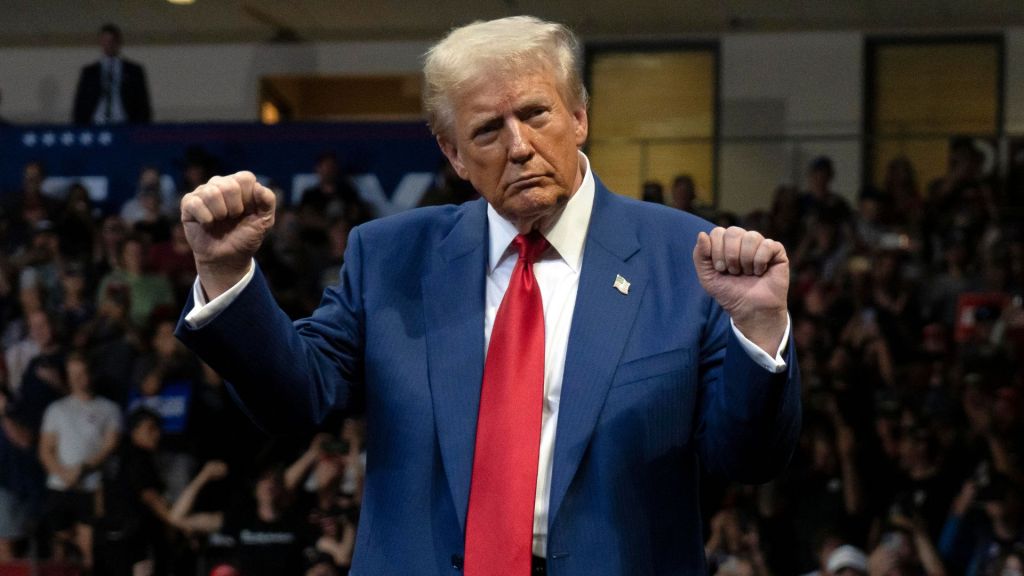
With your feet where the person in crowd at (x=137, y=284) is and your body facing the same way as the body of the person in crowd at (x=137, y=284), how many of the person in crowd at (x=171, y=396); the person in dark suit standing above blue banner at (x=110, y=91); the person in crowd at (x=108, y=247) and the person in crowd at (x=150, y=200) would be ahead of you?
1

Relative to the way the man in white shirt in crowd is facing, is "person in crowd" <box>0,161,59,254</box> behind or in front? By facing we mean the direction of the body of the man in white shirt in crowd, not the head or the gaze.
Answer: behind

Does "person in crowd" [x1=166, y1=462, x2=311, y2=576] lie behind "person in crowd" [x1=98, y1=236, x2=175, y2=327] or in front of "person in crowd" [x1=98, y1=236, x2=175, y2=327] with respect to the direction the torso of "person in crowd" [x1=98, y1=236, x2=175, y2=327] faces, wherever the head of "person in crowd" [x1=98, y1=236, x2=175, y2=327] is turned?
in front

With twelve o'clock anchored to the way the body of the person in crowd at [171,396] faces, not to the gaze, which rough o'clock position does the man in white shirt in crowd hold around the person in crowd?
The man in white shirt in crowd is roughly at 2 o'clock from the person in crowd.
